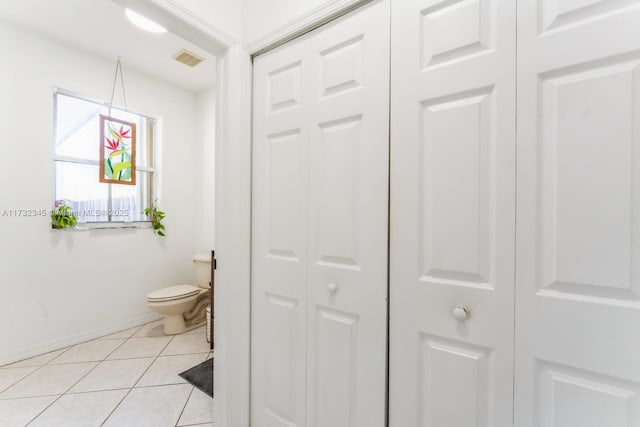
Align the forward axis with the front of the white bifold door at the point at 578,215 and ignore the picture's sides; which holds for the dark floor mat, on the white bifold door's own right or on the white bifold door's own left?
on the white bifold door's own right

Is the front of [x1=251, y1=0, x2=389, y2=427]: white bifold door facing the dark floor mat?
no

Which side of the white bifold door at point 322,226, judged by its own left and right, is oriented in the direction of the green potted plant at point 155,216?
right

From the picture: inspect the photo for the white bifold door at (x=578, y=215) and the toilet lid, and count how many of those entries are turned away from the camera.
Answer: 0

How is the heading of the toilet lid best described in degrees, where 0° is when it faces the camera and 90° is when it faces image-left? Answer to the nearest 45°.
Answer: approximately 45°

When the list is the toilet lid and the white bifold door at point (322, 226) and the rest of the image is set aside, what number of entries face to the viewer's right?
0

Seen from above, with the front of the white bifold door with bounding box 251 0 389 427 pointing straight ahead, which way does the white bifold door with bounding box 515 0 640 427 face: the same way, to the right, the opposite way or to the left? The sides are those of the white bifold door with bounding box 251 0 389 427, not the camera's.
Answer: the same way

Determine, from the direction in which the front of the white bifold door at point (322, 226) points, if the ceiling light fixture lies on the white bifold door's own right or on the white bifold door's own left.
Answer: on the white bifold door's own right

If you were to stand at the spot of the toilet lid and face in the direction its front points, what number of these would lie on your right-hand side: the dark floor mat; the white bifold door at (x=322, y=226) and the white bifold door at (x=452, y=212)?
0

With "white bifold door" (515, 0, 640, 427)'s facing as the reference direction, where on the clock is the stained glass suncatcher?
The stained glass suncatcher is roughly at 3 o'clock from the white bifold door.

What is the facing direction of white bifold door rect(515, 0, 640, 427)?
toward the camera

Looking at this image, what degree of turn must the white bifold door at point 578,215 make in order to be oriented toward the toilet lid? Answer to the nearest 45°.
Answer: approximately 90° to its right

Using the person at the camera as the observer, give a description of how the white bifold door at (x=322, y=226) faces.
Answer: facing the viewer and to the left of the viewer

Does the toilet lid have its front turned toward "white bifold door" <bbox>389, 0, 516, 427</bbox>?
no
